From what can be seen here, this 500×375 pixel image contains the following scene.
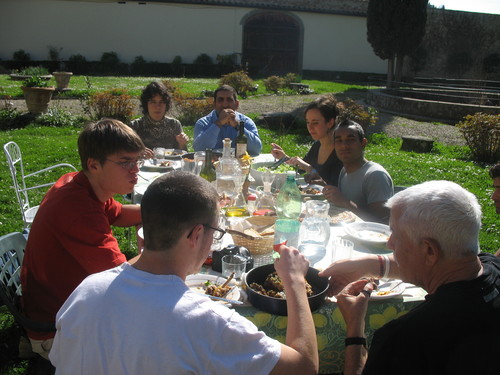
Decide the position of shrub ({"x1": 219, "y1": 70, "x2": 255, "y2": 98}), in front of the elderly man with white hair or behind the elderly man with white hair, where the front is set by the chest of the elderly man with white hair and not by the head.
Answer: in front

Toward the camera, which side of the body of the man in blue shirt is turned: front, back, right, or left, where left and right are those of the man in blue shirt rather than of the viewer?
front

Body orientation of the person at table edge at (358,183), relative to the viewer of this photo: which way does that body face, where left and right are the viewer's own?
facing the viewer and to the left of the viewer

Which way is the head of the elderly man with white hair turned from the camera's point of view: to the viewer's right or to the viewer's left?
to the viewer's left

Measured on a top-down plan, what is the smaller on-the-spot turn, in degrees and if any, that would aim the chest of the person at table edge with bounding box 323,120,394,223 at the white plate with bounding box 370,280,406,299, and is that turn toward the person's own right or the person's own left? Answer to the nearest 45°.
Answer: approximately 45° to the person's own left

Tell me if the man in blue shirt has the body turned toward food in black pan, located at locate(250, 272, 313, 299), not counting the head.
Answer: yes

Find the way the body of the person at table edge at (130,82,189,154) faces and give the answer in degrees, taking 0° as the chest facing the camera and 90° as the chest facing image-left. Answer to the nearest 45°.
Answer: approximately 0°

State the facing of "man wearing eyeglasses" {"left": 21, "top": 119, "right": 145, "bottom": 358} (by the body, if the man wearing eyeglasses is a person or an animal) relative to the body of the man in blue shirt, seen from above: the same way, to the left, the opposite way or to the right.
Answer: to the left

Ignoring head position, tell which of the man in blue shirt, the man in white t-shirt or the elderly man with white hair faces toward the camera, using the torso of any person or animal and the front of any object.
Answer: the man in blue shirt

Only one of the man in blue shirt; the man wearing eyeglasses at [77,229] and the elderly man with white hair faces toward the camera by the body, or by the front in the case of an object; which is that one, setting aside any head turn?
the man in blue shirt

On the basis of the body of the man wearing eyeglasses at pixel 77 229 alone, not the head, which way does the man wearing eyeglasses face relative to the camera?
to the viewer's right

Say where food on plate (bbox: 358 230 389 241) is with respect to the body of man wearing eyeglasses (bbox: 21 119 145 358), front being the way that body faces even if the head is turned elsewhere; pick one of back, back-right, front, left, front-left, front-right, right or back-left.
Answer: front

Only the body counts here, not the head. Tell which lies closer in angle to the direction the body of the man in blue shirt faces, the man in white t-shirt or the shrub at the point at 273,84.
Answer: the man in white t-shirt

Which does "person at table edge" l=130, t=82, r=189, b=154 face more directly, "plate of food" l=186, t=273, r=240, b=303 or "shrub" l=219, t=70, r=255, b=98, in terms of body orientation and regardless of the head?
the plate of food
